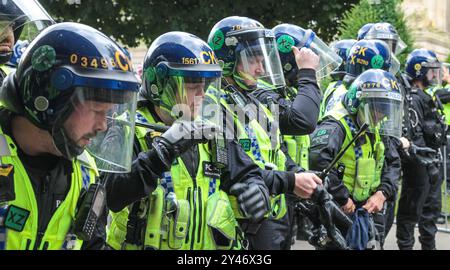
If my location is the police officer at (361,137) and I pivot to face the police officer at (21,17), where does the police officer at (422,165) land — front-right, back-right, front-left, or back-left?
back-right

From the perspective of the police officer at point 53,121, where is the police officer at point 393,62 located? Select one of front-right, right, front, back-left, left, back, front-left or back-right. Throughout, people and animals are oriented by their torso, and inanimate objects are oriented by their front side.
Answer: left

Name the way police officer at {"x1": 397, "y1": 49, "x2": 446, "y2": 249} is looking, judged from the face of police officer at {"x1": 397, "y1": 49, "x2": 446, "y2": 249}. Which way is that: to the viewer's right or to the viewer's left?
to the viewer's right

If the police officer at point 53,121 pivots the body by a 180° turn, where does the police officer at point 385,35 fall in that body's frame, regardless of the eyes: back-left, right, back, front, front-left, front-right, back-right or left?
right

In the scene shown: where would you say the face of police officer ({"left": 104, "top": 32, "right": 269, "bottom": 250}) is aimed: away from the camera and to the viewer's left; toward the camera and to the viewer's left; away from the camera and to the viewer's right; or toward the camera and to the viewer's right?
toward the camera and to the viewer's right
